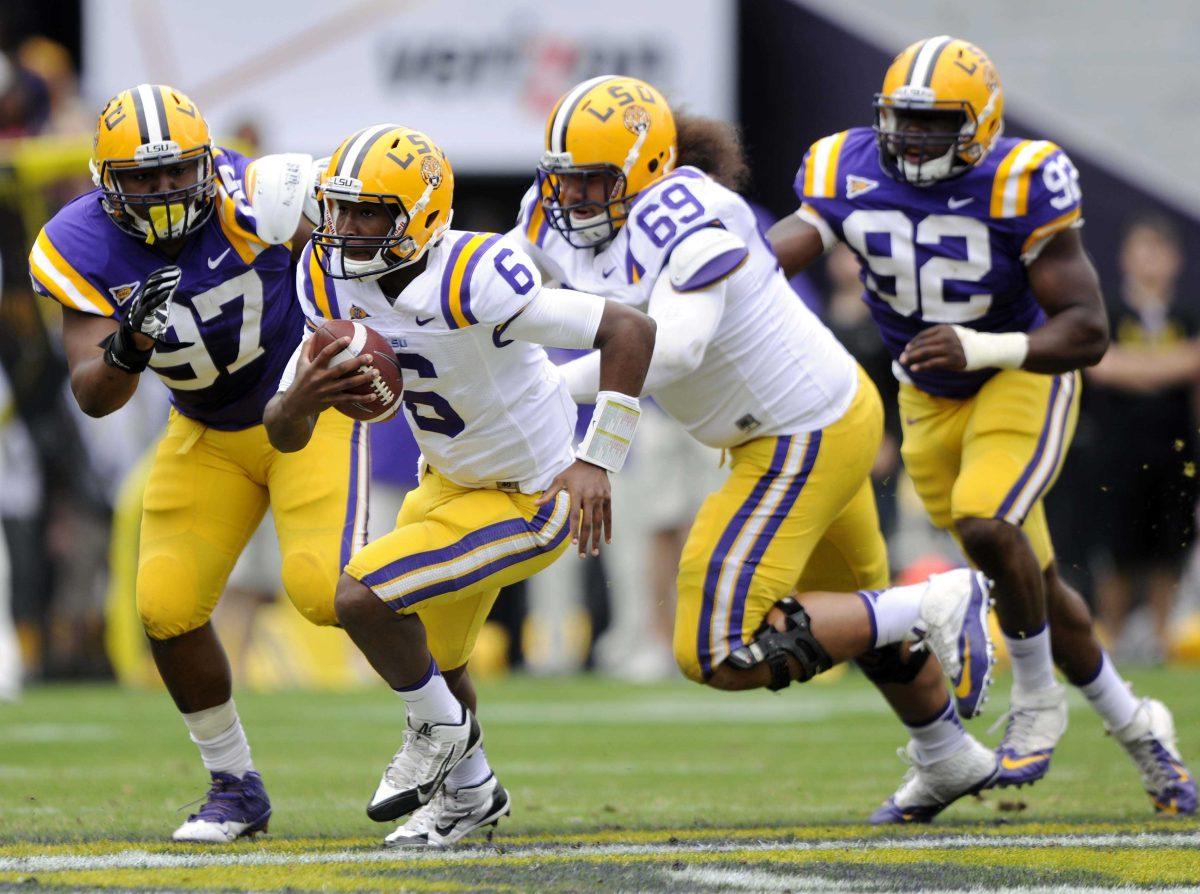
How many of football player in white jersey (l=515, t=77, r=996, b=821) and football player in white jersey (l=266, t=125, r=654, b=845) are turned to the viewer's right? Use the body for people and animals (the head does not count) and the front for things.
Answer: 0

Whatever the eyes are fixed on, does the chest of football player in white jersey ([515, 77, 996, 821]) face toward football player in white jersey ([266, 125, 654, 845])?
yes

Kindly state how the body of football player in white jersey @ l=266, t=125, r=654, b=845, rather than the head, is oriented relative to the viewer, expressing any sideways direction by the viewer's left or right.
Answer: facing the viewer and to the left of the viewer

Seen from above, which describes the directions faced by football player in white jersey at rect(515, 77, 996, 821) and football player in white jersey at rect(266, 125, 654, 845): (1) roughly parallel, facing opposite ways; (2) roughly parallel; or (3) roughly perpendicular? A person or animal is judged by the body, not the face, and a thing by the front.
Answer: roughly parallel

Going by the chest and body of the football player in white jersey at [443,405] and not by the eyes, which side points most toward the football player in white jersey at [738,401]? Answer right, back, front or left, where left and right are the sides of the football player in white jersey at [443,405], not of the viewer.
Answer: back

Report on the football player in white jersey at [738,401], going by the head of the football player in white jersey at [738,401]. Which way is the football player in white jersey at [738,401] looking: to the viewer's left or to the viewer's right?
to the viewer's left
